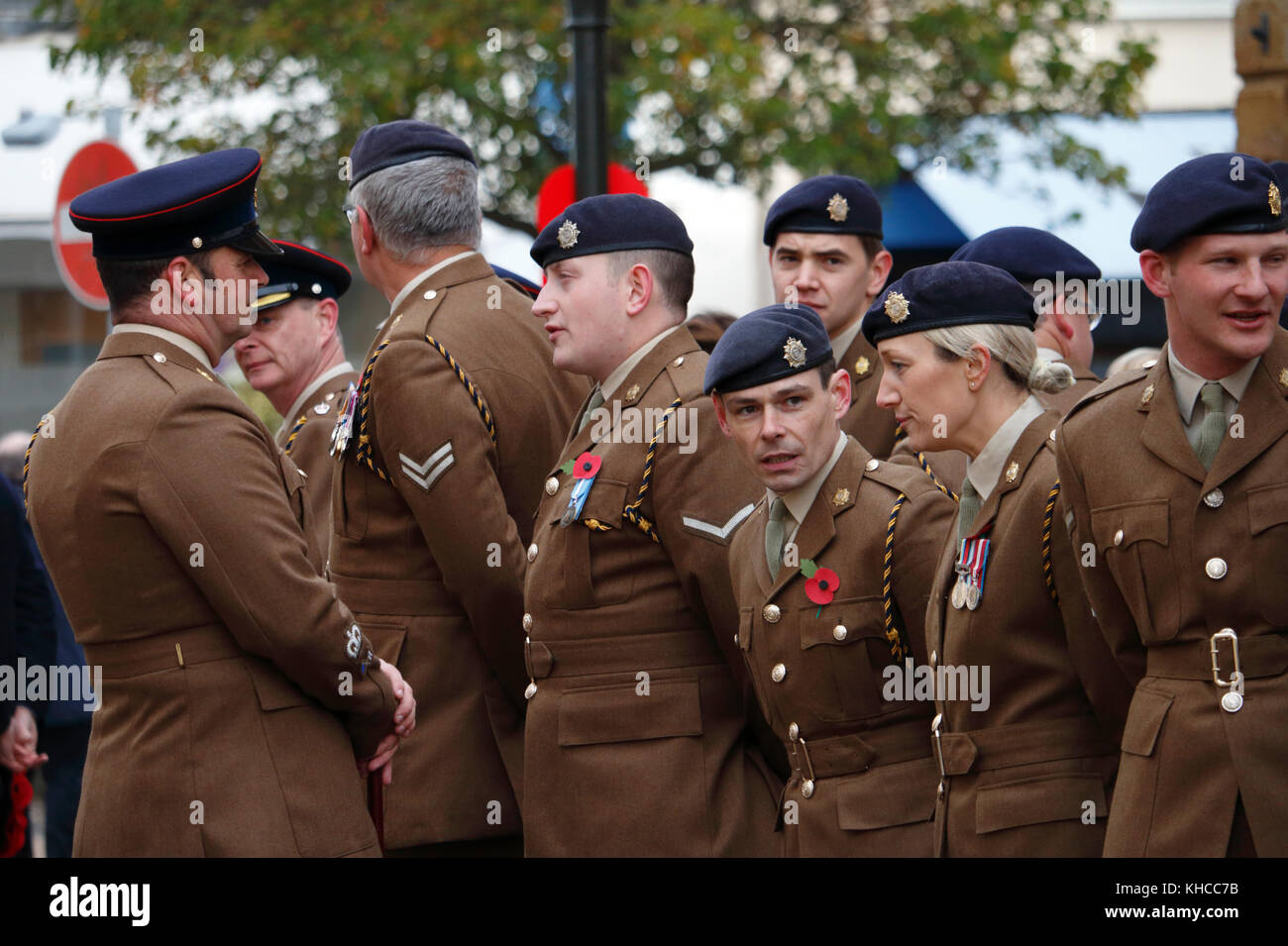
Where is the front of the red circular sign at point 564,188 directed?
toward the camera

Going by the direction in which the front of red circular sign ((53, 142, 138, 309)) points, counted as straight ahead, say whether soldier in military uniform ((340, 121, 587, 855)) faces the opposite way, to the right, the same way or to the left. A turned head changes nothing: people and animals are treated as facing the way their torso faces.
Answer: the opposite way

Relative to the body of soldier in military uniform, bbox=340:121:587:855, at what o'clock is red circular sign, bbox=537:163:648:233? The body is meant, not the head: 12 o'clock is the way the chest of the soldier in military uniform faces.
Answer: The red circular sign is roughly at 2 o'clock from the soldier in military uniform.

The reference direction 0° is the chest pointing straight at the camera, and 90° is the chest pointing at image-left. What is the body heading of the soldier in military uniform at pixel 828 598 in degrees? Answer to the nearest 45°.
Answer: approximately 45°

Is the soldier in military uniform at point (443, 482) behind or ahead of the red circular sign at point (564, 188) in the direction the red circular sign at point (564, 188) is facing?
ahead

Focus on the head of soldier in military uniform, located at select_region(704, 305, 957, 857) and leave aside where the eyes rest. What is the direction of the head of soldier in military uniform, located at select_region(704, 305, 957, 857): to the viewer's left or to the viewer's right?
to the viewer's left

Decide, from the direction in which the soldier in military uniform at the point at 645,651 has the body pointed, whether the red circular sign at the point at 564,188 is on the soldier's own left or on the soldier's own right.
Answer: on the soldier's own right

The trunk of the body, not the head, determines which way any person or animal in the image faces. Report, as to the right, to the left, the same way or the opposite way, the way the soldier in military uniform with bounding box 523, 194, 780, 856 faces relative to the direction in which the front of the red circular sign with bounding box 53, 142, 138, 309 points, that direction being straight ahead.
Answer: to the right

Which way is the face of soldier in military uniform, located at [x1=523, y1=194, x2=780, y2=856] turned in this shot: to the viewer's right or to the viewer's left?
to the viewer's left
